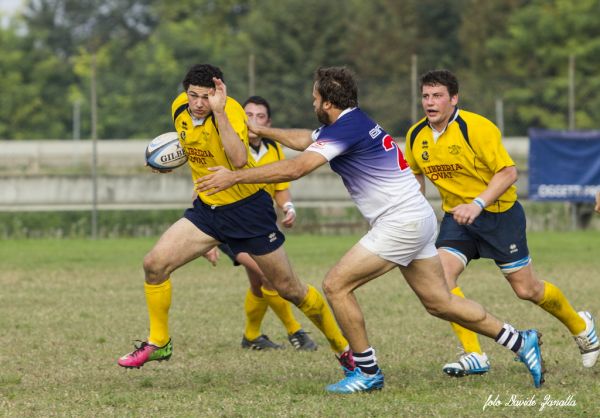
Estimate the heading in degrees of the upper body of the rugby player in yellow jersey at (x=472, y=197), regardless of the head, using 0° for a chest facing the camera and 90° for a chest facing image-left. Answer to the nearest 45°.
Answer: approximately 45°

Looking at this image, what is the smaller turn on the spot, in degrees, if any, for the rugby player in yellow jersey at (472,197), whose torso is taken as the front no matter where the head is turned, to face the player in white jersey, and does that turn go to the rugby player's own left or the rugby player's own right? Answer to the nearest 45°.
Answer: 0° — they already face them

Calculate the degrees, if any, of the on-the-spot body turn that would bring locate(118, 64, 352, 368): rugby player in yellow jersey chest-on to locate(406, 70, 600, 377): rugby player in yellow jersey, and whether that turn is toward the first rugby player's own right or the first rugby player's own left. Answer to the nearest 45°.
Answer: approximately 135° to the first rugby player's own left

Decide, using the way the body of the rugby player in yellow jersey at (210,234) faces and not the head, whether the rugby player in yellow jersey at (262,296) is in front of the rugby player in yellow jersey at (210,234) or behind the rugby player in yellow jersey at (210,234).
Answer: behind
